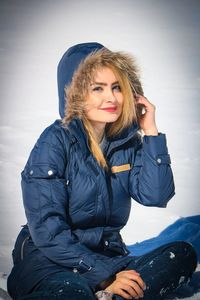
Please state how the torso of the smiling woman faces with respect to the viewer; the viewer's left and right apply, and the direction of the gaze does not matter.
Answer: facing the viewer and to the right of the viewer
